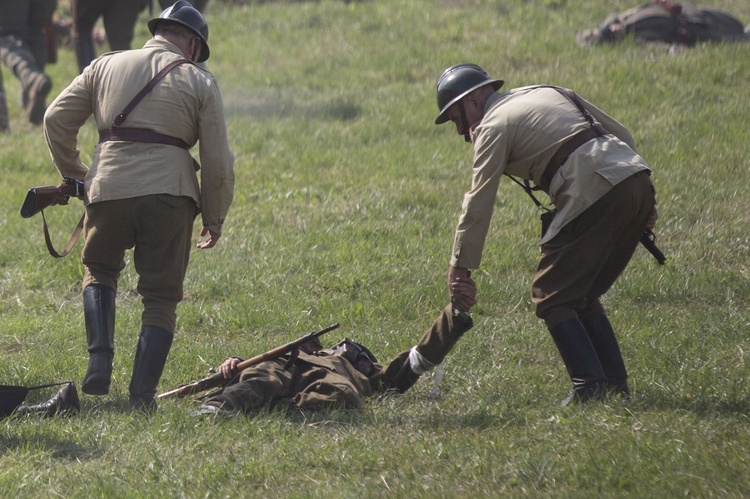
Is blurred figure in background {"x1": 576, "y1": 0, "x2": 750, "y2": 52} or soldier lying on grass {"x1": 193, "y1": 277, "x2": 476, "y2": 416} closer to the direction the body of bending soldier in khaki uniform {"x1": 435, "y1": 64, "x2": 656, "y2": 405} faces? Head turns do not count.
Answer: the soldier lying on grass

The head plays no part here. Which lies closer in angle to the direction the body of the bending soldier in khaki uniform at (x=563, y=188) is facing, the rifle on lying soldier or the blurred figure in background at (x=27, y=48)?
the rifle on lying soldier

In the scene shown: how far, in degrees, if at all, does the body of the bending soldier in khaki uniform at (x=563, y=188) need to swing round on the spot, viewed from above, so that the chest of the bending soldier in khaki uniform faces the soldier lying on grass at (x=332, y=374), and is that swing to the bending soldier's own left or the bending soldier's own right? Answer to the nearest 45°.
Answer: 0° — they already face them

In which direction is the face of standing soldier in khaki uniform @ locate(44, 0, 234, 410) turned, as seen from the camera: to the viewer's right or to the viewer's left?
to the viewer's right

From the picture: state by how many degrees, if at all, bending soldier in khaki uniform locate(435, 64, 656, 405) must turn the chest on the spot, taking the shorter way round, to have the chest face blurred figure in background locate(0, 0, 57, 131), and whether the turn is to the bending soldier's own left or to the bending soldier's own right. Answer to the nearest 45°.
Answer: approximately 45° to the bending soldier's own right

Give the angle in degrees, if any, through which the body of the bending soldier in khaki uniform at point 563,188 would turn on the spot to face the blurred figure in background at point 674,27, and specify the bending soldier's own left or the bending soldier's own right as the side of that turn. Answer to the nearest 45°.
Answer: approximately 90° to the bending soldier's own right

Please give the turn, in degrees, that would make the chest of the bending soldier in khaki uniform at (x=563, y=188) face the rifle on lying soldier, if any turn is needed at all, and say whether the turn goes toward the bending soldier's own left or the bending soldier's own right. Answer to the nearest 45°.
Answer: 0° — they already face it

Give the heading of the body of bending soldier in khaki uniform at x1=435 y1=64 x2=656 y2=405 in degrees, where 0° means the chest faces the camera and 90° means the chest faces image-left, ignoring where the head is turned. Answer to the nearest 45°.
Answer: approximately 90°
